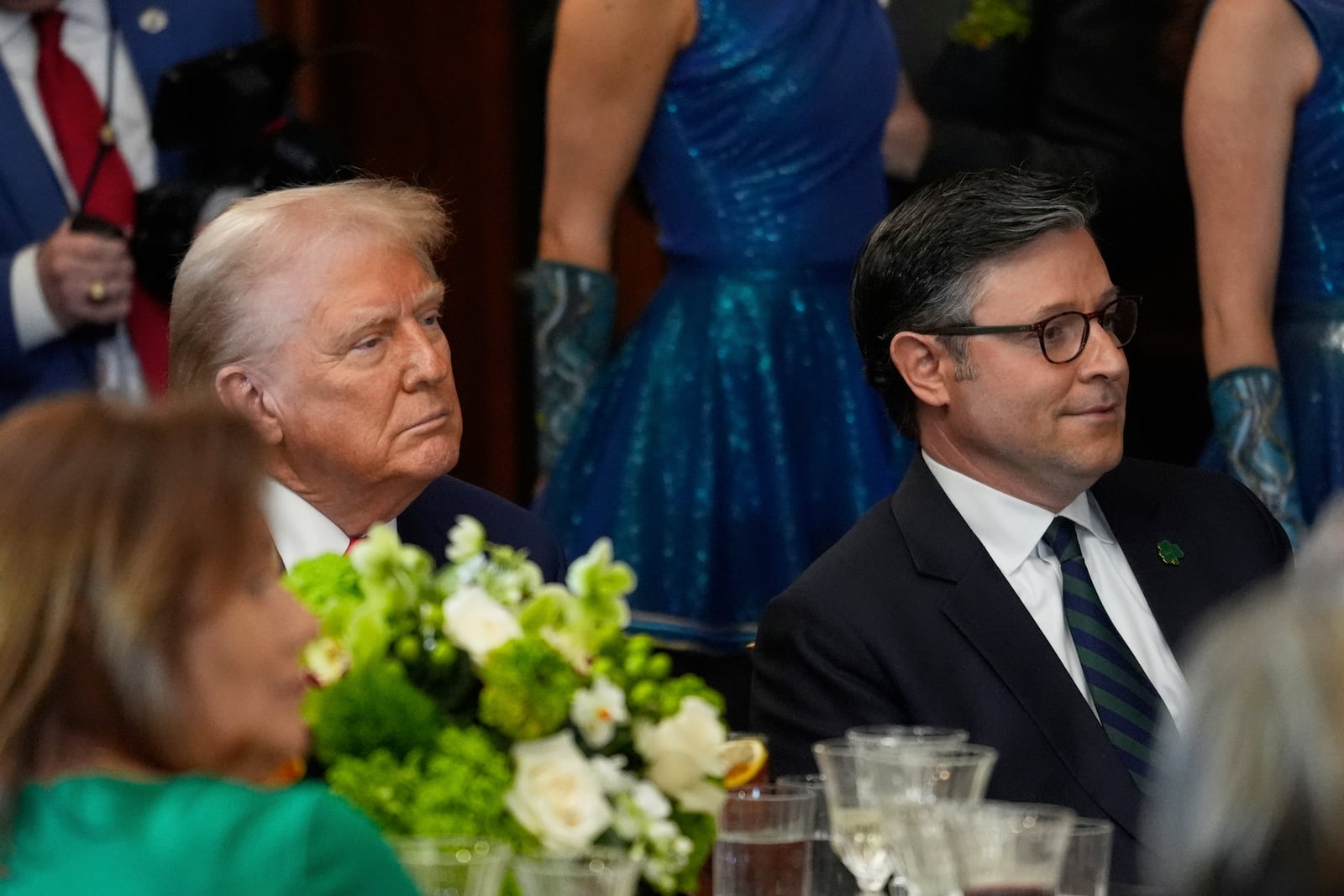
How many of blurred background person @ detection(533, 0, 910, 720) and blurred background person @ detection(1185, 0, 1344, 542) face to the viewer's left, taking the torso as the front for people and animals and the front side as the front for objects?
0

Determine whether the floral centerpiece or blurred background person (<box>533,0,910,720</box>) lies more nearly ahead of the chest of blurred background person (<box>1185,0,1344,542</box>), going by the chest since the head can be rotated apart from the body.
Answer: the floral centerpiece

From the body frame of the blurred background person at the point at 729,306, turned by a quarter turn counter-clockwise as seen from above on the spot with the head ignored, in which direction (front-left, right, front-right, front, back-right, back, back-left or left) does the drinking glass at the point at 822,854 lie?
back-right

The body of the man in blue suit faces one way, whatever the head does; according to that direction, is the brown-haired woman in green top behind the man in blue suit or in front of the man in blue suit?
in front

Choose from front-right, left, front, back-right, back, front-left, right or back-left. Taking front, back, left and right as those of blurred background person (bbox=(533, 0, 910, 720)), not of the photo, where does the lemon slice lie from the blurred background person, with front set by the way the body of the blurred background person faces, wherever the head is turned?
front-right

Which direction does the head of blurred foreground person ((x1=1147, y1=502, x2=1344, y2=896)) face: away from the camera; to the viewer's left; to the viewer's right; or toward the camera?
away from the camera

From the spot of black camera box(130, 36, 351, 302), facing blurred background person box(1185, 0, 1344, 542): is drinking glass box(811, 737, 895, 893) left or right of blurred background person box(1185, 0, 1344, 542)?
right

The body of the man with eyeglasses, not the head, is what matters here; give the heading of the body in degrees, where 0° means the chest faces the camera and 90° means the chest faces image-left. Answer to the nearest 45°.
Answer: approximately 315°

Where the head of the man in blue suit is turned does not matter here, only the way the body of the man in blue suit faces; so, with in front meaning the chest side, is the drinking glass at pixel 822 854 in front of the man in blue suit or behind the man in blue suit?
in front

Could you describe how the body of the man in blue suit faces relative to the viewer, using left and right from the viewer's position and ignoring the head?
facing the viewer and to the right of the viewer

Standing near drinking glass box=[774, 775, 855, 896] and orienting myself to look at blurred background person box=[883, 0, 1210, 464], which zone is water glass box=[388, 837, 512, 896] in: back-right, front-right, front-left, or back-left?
back-left
